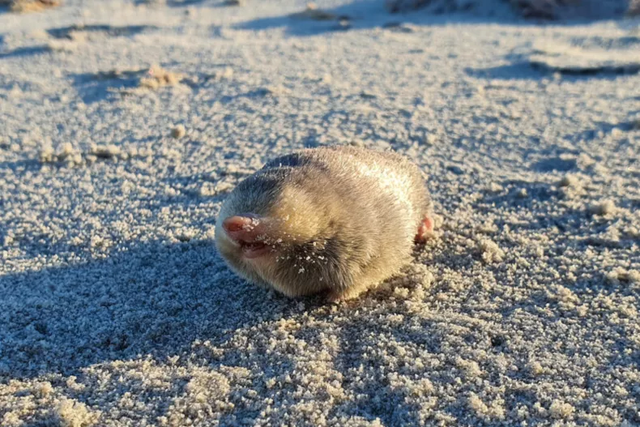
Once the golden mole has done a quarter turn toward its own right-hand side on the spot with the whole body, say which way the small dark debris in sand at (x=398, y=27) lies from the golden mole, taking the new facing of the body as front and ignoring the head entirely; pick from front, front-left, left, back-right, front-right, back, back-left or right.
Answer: front-right

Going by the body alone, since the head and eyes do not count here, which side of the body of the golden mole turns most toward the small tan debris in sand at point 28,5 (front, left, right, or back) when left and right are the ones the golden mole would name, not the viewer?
right

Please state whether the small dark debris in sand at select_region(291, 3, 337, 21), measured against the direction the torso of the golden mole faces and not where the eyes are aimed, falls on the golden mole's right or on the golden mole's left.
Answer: on the golden mole's right

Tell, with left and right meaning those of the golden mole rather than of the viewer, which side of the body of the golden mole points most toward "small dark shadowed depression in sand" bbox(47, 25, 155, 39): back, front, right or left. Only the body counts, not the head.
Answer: right

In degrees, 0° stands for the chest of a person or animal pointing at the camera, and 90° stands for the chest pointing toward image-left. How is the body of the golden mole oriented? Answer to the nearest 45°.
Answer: approximately 45°
